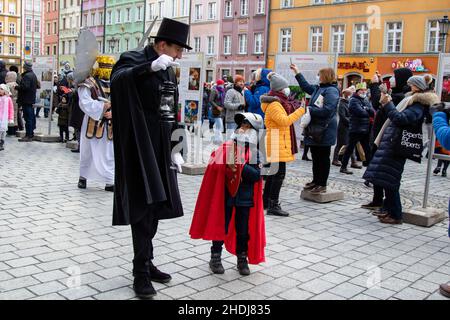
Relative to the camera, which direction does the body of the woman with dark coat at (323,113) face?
to the viewer's left

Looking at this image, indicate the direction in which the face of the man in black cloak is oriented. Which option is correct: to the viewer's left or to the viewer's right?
to the viewer's right

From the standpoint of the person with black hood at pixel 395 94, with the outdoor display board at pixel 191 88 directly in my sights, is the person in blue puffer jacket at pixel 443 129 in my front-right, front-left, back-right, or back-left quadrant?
back-left

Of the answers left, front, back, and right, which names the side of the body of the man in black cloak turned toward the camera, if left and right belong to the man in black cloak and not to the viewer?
right

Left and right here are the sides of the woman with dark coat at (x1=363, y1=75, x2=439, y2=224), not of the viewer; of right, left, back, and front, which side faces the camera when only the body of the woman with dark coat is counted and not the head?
left

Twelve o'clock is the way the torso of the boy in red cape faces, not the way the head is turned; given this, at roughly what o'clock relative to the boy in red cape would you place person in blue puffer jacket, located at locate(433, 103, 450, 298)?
The person in blue puffer jacket is roughly at 9 o'clock from the boy in red cape.

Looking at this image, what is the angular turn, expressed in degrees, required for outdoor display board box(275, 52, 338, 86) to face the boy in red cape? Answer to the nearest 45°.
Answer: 0° — it already faces them

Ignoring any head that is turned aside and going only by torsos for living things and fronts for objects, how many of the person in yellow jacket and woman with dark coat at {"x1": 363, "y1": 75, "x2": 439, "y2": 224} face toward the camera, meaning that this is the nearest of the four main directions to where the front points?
0

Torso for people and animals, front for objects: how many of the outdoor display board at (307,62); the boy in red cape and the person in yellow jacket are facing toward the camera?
2

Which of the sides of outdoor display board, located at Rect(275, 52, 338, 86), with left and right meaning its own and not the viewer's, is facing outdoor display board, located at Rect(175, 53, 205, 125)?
right

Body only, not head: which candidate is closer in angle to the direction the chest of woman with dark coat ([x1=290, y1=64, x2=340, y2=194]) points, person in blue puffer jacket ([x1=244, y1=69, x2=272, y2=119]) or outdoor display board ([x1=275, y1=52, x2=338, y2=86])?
the person in blue puffer jacket
